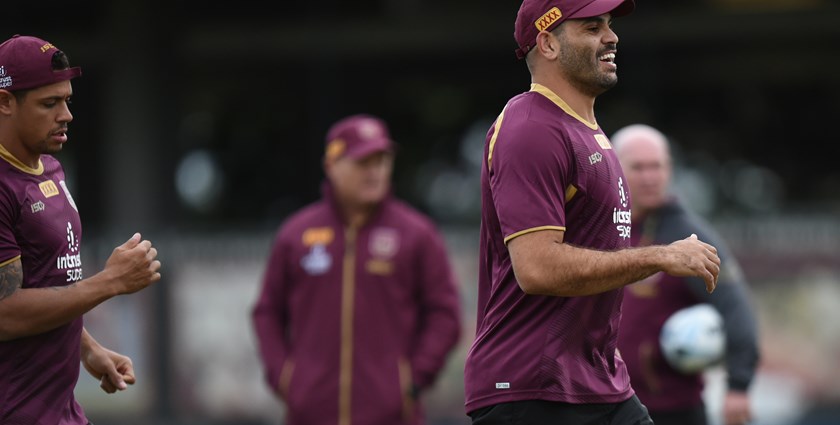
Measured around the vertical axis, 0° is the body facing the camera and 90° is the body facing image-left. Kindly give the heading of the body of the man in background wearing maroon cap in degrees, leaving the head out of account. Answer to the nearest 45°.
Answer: approximately 0°

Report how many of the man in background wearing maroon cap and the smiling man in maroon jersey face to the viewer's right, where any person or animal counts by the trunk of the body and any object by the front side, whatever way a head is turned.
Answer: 1

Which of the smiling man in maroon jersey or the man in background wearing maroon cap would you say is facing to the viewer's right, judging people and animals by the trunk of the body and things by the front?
the smiling man in maroon jersey

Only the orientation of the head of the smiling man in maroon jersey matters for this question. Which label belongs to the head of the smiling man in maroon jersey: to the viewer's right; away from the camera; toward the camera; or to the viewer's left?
to the viewer's right

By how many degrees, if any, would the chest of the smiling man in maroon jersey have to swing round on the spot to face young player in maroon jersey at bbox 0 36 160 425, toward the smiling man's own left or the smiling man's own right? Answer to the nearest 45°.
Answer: approximately 180°

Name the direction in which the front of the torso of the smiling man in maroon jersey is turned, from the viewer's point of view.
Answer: to the viewer's right

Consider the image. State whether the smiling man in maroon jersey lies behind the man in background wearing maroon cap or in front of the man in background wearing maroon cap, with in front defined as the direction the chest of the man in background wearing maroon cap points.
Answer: in front
